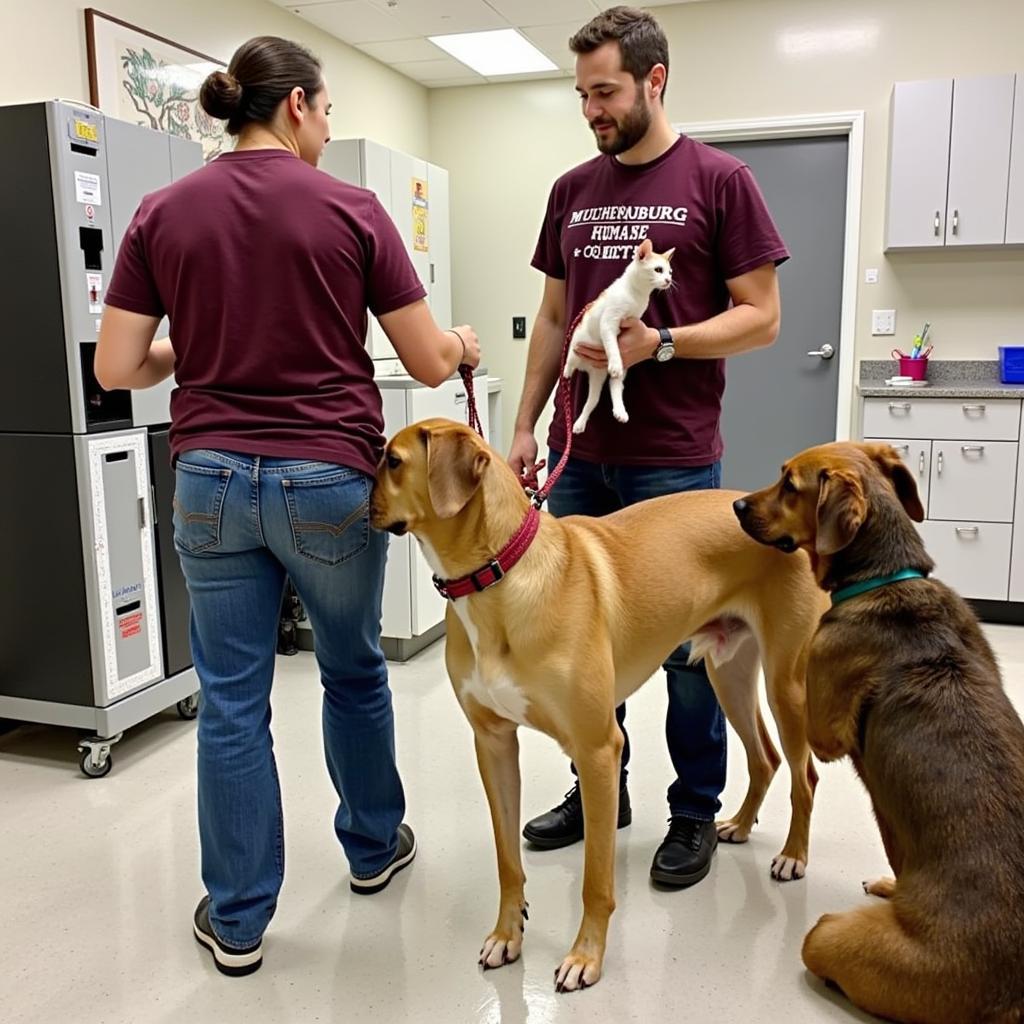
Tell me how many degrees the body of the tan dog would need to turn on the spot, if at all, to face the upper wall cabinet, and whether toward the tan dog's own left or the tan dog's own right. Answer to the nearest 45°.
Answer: approximately 180°

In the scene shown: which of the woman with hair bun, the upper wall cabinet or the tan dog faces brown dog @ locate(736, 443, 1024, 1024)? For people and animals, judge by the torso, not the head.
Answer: the upper wall cabinet

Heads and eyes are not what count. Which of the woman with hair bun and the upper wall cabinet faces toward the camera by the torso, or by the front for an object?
the upper wall cabinet

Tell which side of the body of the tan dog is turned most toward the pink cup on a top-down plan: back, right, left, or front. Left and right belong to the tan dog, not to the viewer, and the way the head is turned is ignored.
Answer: back

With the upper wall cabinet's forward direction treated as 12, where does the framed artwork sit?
The framed artwork is roughly at 2 o'clock from the upper wall cabinet.

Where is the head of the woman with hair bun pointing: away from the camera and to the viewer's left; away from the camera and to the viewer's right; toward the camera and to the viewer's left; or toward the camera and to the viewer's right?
away from the camera and to the viewer's right

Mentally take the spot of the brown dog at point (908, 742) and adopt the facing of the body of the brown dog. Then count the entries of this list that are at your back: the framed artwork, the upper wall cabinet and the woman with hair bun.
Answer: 0

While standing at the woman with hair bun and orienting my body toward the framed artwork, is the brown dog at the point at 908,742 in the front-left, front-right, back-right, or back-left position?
back-right

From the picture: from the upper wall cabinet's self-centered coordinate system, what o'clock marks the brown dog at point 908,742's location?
The brown dog is roughly at 12 o'clock from the upper wall cabinet.

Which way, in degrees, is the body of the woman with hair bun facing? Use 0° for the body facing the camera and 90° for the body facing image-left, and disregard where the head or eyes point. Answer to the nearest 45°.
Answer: approximately 180°

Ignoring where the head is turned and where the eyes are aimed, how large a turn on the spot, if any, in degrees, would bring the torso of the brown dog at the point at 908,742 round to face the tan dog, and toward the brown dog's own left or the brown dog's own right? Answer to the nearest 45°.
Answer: approximately 45° to the brown dog's own left

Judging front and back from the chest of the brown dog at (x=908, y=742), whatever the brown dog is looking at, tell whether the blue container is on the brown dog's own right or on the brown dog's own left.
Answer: on the brown dog's own right

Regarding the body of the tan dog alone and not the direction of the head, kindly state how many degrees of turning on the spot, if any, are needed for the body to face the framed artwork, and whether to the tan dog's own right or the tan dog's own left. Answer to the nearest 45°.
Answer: approximately 90° to the tan dog's own right

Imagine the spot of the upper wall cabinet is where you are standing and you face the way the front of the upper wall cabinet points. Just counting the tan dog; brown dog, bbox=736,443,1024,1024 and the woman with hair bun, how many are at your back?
0

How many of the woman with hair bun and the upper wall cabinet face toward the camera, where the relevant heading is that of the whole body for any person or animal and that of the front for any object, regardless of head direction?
1

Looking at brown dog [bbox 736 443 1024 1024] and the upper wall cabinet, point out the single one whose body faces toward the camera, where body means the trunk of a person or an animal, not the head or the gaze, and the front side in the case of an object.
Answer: the upper wall cabinet

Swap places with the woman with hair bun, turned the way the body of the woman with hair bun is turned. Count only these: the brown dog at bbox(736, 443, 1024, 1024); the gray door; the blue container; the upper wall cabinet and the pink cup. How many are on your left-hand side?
0

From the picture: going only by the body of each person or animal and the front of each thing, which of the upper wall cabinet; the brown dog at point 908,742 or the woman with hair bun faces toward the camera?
the upper wall cabinet

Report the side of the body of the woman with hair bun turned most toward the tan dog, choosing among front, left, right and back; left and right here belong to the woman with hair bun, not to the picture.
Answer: right

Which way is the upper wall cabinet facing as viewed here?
toward the camera
